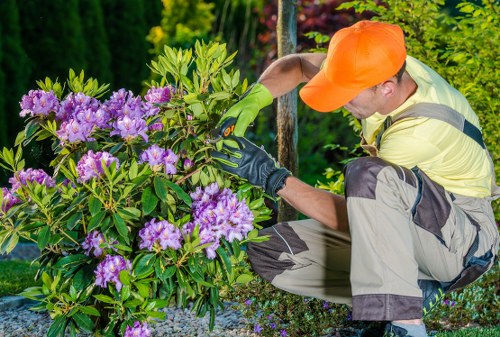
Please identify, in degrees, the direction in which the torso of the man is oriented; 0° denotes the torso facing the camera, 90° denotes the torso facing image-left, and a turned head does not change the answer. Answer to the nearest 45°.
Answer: approximately 90°

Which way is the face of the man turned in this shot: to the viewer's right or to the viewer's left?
to the viewer's left

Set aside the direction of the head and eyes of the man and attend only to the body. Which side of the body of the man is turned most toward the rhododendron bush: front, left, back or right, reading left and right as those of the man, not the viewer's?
front
